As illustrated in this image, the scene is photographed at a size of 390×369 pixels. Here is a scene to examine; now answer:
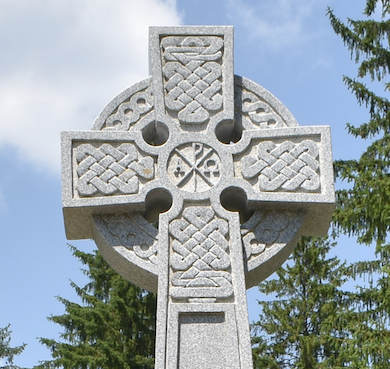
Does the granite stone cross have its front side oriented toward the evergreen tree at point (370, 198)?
no

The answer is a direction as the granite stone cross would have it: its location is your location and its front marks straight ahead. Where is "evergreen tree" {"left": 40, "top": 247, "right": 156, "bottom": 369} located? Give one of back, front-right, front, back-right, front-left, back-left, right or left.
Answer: back

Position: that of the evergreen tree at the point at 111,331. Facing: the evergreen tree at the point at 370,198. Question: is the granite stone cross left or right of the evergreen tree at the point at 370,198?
right

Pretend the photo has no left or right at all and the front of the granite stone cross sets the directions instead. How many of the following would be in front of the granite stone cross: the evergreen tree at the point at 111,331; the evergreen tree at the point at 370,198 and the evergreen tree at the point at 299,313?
0

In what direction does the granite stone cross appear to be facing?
toward the camera

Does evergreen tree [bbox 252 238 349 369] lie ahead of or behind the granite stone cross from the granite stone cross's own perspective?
behind
